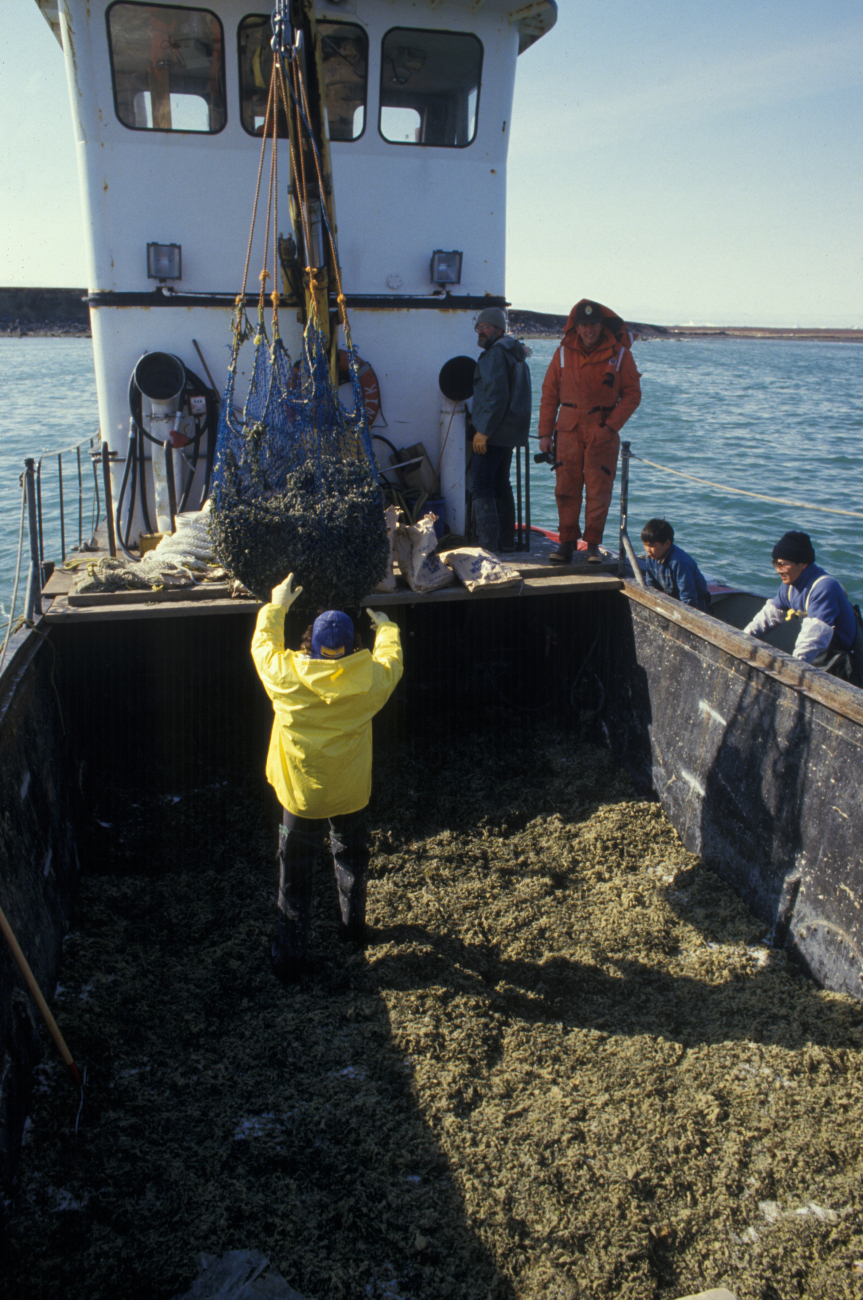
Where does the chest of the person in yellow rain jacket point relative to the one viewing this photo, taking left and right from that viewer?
facing away from the viewer

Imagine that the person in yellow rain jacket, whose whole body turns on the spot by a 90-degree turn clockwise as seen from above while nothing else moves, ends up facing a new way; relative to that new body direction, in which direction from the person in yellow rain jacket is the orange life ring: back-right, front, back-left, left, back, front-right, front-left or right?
left

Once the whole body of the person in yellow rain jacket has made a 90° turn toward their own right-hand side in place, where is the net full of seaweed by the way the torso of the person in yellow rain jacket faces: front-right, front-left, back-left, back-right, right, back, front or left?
left

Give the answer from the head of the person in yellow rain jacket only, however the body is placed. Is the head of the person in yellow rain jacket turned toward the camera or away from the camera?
away from the camera

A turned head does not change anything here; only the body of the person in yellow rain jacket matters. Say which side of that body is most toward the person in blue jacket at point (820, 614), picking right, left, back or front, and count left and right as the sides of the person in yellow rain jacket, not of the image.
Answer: right

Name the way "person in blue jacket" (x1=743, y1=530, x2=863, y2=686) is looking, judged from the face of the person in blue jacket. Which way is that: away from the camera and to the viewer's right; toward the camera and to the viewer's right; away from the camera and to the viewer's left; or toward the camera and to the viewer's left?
toward the camera and to the viewer's left

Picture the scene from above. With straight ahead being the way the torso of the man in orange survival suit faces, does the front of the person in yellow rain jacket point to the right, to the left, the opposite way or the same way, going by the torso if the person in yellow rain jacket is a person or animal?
the opposite way

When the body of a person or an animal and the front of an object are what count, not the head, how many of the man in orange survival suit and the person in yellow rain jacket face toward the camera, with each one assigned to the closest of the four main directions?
1

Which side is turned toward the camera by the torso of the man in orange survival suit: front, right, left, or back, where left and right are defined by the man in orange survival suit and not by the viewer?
front

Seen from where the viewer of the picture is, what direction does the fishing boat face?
facing the viewer

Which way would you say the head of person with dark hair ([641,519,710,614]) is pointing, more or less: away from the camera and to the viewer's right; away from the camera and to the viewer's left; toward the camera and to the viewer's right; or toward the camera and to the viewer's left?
toward the camera and to the viewer's left

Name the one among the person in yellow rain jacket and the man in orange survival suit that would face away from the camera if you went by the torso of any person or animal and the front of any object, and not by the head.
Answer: the person in yellow rain jacket

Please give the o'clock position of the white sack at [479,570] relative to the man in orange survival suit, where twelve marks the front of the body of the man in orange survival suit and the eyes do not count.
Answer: The white sack is roughly at 1 o'clock from the man in orange survival suit.
